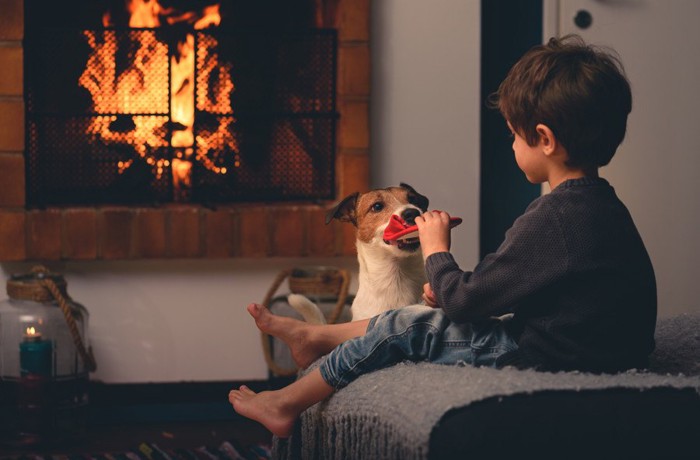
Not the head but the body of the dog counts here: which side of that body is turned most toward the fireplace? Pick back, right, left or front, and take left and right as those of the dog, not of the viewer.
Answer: back

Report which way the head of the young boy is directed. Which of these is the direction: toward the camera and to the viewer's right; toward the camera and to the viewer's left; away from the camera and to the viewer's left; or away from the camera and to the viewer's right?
away from the camera and to the viewer's left

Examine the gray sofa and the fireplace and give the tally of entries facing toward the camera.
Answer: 1

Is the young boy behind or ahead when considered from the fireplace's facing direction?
ahead

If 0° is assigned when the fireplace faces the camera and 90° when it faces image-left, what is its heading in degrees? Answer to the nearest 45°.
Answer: approximately 0°

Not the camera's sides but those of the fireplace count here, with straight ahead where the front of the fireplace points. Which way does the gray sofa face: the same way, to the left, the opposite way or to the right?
to the right

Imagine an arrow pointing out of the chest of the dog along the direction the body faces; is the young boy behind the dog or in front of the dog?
in front

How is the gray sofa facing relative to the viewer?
to the viewer's left
